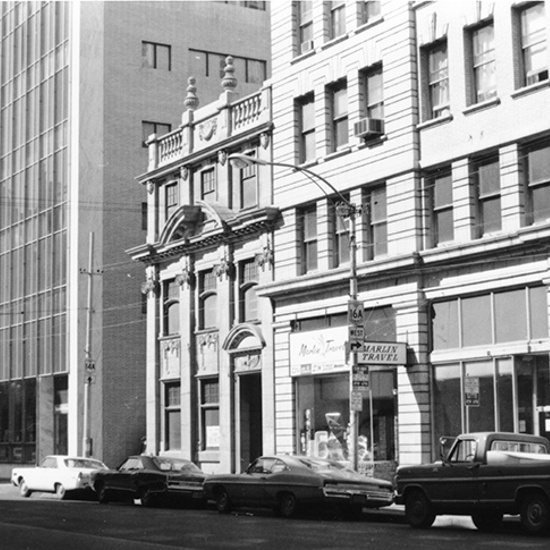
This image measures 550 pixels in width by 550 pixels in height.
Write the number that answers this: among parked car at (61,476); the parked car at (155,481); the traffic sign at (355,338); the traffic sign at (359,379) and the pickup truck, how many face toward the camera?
2

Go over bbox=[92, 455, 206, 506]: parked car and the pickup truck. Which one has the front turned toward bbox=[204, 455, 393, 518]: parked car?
the pickup truck

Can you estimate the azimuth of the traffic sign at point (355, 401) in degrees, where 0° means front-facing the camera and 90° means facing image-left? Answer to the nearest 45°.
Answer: approximately 0°

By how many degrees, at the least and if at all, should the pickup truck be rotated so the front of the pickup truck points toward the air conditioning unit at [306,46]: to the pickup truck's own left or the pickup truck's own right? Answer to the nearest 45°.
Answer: approximately 45° to the pickup truck's own right

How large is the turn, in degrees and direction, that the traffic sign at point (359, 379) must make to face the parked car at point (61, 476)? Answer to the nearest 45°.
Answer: approximately 135° to its right

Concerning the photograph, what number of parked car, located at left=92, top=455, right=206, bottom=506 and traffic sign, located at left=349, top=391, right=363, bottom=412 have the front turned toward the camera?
1

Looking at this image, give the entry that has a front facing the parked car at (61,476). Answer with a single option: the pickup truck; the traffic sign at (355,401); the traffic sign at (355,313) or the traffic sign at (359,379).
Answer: the pickup truck

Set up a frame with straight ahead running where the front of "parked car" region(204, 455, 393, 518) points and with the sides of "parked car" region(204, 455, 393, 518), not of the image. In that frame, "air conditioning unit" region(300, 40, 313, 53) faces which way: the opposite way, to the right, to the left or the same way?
to the left

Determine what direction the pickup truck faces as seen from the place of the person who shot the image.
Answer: facing away from the viewer and to the left of the viewer
